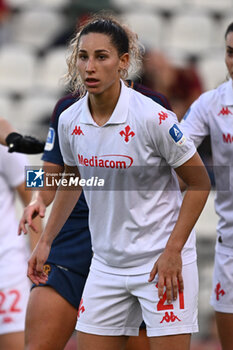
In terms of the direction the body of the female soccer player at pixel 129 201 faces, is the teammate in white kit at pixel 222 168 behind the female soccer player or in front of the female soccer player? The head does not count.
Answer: behind

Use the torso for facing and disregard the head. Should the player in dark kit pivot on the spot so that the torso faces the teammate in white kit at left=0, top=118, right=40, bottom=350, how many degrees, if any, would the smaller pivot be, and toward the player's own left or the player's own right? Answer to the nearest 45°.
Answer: approximately 135° to the player's own right

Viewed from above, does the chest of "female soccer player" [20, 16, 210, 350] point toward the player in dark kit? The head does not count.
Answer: no

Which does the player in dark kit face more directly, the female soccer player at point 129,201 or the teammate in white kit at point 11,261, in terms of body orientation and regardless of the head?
the female soccer player

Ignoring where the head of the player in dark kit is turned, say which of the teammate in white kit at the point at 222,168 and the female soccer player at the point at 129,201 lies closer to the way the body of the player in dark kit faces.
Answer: the female soccer player

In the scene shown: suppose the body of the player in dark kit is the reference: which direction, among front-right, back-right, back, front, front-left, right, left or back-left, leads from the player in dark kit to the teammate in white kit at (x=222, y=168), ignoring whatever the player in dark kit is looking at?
left

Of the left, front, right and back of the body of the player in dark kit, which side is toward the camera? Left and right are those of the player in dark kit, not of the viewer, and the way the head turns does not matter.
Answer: front

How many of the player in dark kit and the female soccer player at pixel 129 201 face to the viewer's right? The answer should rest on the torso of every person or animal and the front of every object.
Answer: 0

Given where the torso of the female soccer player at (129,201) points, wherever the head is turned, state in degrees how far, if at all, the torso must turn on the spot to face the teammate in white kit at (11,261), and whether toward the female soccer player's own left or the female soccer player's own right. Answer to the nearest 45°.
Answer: approximately 90° to the female soccer player's own right

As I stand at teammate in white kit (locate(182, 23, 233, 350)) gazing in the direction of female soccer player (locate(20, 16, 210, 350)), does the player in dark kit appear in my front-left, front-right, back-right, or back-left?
front-right

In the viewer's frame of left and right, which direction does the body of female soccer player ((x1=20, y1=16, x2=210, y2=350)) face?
facing the viewer and to the left of the viewer
